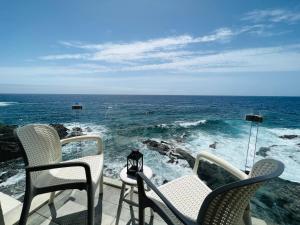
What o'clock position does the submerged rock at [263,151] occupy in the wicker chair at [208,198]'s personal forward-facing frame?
The submerged rock is roughly at 2 o'clock from the wicker chair.

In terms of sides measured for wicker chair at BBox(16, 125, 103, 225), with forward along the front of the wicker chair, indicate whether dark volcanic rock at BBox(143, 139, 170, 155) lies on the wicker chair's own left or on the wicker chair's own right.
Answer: on the wicker chair's own left

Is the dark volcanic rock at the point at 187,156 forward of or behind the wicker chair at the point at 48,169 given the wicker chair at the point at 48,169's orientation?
forward

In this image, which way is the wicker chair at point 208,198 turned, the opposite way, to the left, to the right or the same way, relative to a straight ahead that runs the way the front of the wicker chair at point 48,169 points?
to the left

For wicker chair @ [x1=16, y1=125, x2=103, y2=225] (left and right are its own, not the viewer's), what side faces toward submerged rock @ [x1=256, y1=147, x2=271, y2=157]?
front

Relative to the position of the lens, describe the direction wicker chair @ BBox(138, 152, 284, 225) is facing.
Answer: facing away from the viewer and to the left of the viewer

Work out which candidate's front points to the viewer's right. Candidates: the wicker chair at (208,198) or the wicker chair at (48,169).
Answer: the wicker chair at (48,169)

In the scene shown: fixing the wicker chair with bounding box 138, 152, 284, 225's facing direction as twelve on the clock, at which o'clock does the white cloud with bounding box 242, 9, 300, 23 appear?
The white cloud is roughly at 2 o'clock from the wicker chair.

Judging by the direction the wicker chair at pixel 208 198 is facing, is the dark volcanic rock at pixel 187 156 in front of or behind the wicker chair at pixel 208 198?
in front

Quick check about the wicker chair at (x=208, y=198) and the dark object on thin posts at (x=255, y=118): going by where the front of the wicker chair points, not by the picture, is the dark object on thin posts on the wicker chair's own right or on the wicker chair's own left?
on the wicker chair's own right

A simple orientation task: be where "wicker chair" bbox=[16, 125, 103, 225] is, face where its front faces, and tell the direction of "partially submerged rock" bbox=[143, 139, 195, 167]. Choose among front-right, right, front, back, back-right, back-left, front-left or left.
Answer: front-left

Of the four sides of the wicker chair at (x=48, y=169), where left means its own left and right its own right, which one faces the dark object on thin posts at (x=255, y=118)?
front

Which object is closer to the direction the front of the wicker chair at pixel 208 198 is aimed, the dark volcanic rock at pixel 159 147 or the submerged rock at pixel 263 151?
the dark volcanic rock

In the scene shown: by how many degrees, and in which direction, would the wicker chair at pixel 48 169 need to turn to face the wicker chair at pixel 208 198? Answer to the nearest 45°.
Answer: approximately 45° to its right
